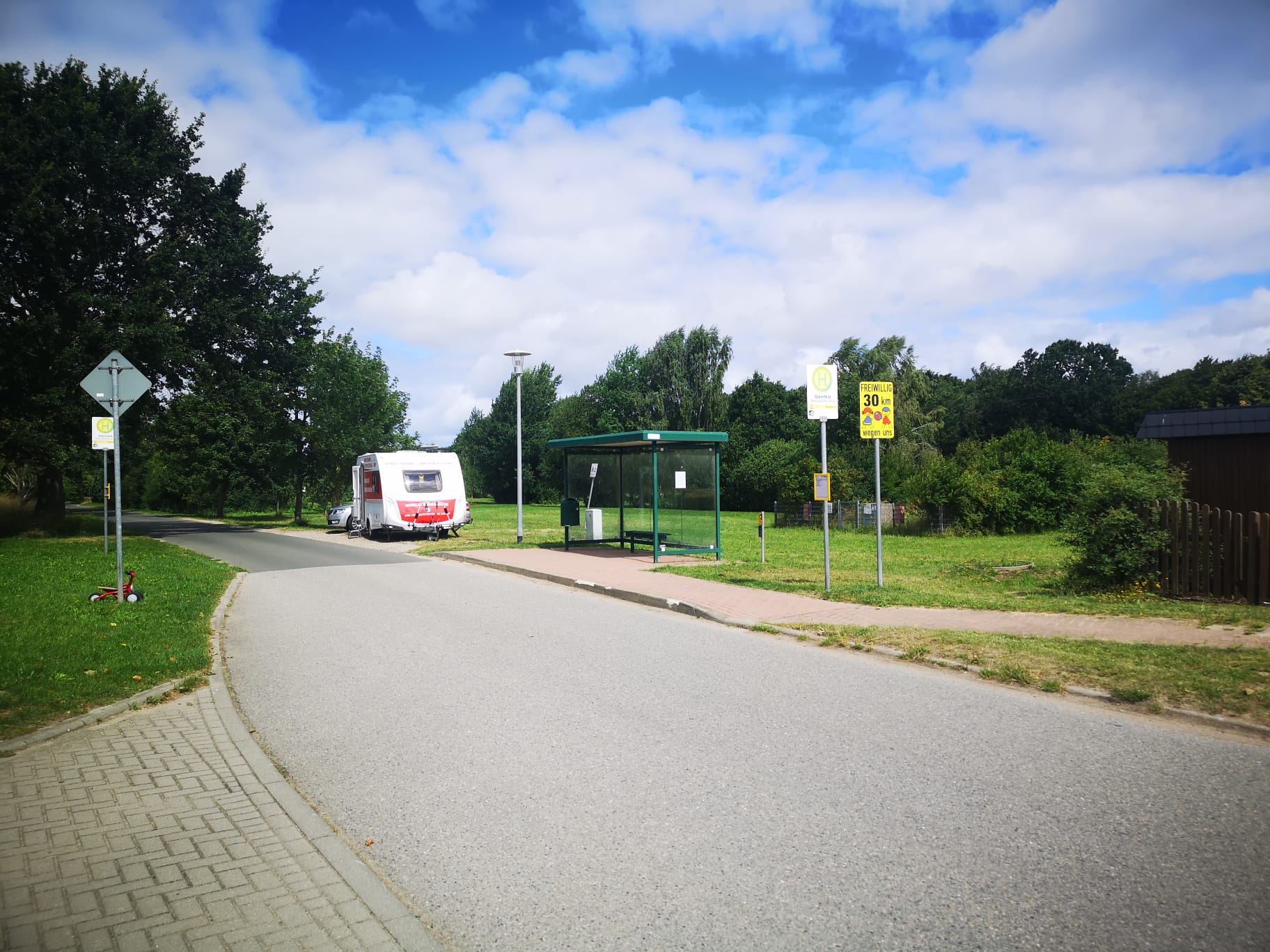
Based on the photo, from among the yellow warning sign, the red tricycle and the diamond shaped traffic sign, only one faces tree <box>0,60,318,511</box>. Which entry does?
the diamond shaped traffic sign

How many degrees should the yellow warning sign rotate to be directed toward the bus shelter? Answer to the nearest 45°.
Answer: approximately 135° to its right

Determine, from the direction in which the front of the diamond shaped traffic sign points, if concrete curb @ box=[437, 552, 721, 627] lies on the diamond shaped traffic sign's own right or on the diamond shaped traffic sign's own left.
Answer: on the diamond shaped traffic sign's own right

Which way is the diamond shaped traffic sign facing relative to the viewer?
away from the camera

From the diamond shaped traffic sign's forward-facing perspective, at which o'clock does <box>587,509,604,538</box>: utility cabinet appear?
The utility cabinet is roughly at 2 o'clock from the diamond shaped traffic sign.

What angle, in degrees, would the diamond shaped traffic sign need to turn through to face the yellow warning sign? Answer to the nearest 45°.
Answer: approximately 135° to its right

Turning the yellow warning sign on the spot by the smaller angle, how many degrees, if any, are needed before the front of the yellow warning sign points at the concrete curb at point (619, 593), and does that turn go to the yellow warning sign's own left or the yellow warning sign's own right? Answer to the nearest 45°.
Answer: approximately 90° to the yellow warning sign's own right

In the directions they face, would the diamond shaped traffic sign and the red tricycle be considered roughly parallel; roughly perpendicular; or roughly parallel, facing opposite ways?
roughly perpendicular

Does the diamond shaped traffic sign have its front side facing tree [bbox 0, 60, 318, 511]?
yes

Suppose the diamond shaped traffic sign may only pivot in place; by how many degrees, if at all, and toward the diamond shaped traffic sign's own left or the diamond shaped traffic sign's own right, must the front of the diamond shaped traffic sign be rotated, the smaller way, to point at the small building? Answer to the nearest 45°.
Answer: approximately 90° to the diamond shaped traffic sign's own right

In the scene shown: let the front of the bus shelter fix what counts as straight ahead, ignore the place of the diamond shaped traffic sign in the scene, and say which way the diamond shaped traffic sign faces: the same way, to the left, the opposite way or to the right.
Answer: to the right

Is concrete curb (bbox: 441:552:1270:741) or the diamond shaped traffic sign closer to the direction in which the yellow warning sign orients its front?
the concrete curb
